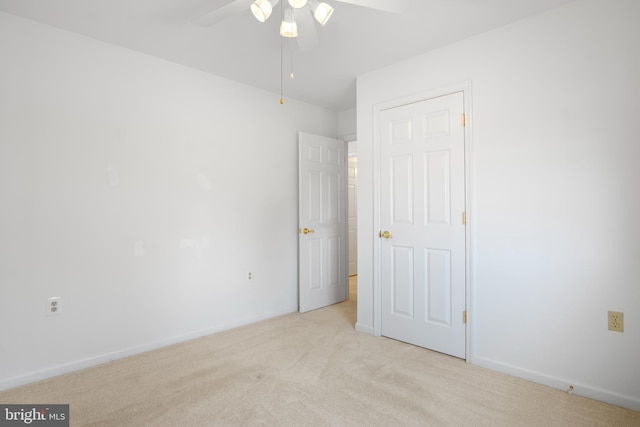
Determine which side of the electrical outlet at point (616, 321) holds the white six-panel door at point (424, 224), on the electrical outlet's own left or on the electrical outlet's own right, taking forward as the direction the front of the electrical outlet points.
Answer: on the electrical outlet's own right

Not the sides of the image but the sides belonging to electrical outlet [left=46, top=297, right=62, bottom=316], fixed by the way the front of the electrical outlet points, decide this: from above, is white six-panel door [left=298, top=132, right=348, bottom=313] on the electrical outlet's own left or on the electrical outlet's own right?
on the electrical outlet's own left

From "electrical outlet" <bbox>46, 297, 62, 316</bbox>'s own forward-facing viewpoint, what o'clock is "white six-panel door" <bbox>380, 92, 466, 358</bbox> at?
The white six-panel door is roughly at 10 o'clock from the electrical outlet.

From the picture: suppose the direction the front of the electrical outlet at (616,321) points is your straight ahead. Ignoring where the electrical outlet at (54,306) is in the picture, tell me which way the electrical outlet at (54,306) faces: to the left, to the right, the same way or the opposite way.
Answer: to the left

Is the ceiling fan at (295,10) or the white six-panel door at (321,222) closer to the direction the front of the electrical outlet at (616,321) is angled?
the ceiling fan

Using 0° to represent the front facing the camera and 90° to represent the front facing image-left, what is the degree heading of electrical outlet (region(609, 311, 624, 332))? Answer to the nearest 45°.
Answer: approximately 0°

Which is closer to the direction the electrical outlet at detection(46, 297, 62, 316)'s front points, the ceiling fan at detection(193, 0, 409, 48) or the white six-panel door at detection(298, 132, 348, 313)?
the ceiling fan

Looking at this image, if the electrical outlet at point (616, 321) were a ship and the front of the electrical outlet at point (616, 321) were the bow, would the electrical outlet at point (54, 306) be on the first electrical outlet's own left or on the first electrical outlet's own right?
on the first electrical outlet's own right

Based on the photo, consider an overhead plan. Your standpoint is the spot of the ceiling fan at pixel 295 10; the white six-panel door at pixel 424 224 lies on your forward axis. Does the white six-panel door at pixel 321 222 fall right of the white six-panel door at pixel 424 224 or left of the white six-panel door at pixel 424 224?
left
